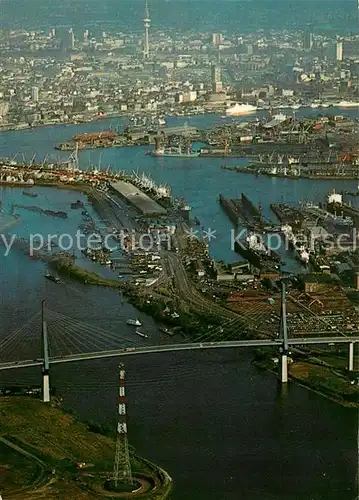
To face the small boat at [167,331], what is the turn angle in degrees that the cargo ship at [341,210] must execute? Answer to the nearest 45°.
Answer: approximately 45° to its right

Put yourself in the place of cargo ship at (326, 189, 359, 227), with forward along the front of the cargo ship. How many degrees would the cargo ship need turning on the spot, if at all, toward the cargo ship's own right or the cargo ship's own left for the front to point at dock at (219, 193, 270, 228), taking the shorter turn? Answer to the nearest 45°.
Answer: approximately 135° to the cargo ship's own right

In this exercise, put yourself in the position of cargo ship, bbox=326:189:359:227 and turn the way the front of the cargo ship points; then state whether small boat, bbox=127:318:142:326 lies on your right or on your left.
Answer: on your right

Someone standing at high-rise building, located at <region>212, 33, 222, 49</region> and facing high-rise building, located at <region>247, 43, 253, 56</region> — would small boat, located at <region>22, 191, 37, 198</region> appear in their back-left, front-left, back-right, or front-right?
back-right

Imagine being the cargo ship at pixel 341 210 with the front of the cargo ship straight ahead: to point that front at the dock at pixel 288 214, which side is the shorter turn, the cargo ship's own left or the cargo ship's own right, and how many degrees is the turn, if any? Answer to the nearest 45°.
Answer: approximately 135° to the cargo ship's own right

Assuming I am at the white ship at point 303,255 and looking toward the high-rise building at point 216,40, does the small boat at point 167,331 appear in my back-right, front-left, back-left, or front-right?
back-left

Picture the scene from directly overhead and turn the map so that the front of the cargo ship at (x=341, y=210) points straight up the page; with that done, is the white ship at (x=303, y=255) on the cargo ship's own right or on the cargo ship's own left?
on the cargo ship's own right

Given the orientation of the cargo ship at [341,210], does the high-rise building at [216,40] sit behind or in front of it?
behind

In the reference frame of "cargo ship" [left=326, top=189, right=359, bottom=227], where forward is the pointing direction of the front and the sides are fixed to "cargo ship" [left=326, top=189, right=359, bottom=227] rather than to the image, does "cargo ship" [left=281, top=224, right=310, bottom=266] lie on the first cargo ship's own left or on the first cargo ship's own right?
on the first cargo ship's own right

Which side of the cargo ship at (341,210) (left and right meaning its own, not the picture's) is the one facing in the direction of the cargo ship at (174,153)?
back

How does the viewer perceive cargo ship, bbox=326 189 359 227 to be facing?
facing the viewer and to the right of the viewer
